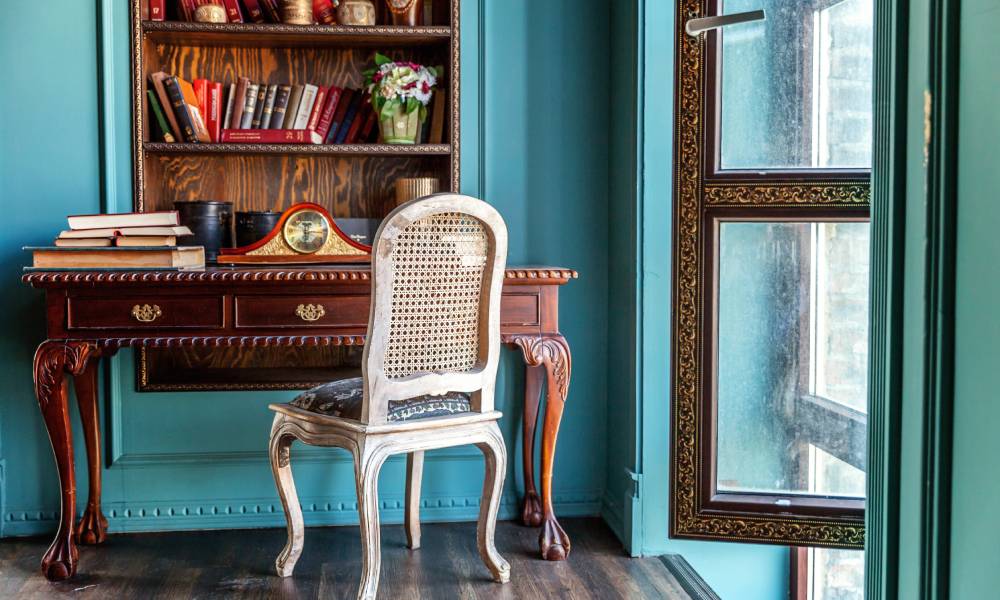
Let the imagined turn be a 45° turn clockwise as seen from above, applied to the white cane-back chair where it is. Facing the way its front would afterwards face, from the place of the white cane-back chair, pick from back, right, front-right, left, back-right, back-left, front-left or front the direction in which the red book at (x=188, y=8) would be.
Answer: front-left

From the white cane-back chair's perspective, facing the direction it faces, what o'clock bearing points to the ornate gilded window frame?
The ornate gilded window frame is roughly at 4 o'clock from the white cane-back chair.

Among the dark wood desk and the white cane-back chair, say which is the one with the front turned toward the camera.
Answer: the dark wood desk

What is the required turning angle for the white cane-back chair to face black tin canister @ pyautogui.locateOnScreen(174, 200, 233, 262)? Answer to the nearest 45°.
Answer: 0° — it already faces it

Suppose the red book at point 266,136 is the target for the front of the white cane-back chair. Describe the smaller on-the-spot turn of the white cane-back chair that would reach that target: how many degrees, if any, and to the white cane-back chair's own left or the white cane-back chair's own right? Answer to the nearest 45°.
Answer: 0° — it already faces it

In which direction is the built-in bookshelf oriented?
toward the camera

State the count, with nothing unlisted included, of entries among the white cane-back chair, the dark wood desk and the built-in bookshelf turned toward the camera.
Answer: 2

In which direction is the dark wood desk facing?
toward the camera

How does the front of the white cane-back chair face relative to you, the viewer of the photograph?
facing away from the viewer and to the left of the viewer

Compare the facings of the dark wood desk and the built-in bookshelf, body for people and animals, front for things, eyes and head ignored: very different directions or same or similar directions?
same or similar directions

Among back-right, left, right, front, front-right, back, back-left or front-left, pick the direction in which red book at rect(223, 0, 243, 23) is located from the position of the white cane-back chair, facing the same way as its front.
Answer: front

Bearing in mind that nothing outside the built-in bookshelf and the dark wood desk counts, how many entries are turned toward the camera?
2
